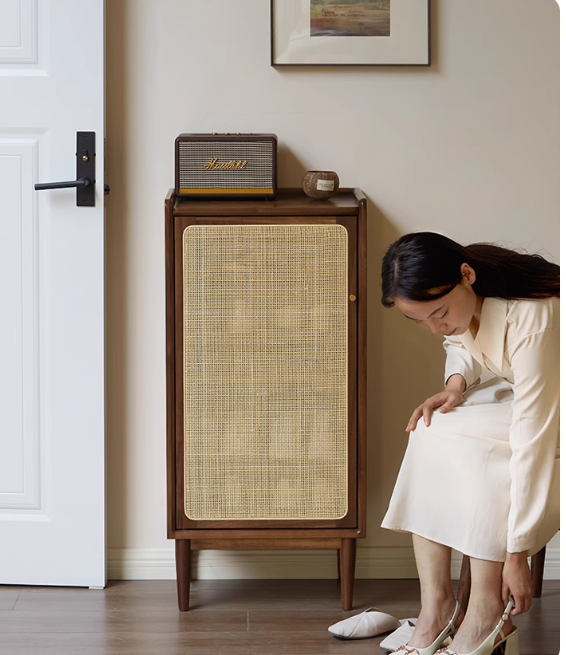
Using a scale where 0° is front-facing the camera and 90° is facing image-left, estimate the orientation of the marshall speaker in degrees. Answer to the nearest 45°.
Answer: approximately 0°

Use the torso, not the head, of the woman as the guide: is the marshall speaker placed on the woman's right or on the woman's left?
on the woman's right

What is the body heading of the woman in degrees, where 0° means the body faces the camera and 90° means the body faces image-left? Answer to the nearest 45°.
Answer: approximately 45°

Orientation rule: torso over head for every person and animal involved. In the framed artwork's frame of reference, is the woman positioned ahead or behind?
ahead

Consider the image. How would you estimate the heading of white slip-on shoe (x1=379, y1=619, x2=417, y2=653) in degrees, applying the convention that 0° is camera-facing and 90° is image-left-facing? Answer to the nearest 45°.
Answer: approximately 45°
